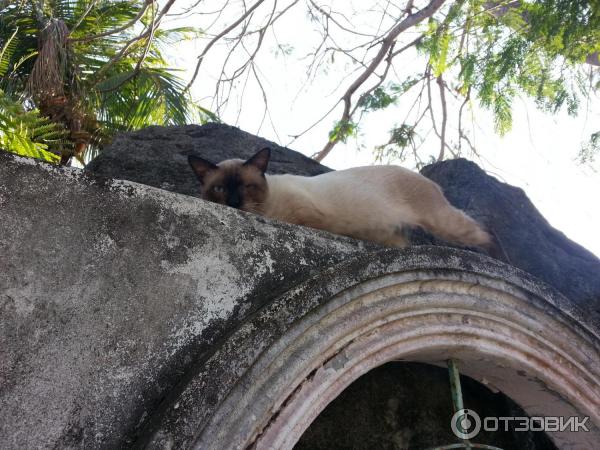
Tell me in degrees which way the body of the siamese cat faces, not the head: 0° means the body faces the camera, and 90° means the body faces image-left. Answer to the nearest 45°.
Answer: approximately 90°

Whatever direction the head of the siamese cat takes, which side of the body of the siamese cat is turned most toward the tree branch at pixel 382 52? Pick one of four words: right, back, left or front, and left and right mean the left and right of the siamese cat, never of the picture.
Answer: right
